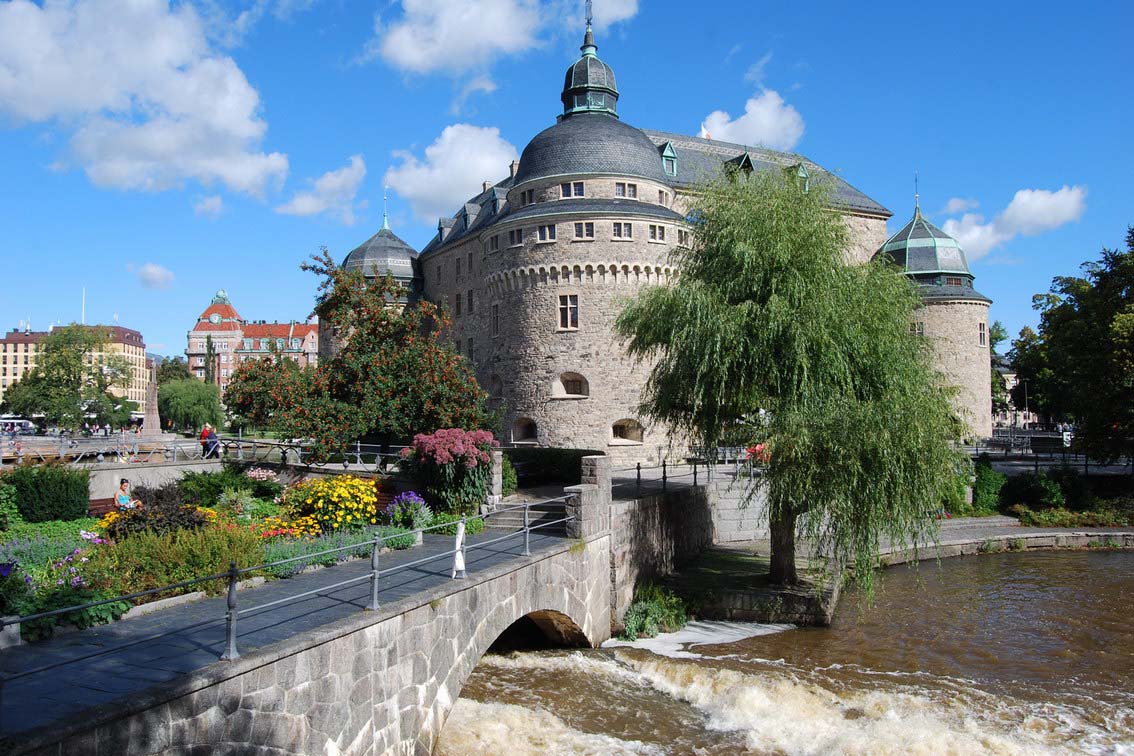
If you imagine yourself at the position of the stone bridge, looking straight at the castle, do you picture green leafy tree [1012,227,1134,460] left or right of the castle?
right

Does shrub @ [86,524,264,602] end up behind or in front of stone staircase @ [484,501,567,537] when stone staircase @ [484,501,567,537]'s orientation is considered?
in front

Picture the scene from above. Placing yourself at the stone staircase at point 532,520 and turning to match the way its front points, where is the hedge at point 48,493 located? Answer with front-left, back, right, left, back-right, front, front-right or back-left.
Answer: right

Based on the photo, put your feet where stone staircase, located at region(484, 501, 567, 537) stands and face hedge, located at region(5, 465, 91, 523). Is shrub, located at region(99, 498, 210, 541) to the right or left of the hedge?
left

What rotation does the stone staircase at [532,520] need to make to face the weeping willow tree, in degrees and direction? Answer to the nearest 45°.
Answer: approximately 90° to its left

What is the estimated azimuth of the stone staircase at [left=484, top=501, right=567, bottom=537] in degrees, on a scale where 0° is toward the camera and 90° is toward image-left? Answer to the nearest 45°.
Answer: approximately 0°

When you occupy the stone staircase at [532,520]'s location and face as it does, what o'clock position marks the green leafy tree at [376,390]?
The green leafy tree is roughly at 5 o'clock from the stone staircase.

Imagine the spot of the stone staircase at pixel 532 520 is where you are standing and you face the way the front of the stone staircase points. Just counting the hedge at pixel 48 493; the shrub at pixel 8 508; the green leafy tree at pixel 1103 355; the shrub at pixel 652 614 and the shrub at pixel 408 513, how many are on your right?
3

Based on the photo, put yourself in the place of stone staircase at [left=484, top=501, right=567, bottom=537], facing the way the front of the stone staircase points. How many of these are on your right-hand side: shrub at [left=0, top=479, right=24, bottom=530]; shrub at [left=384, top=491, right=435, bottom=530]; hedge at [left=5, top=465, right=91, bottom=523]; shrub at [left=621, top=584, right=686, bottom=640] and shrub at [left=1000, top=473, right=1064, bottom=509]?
3

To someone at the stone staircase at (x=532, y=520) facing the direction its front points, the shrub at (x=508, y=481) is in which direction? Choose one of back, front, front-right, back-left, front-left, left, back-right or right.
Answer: back
